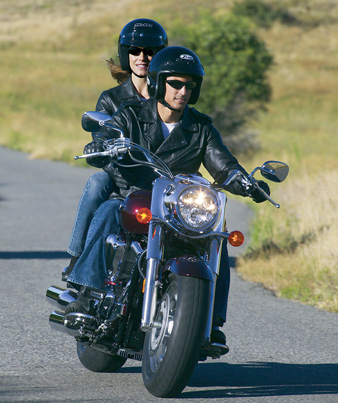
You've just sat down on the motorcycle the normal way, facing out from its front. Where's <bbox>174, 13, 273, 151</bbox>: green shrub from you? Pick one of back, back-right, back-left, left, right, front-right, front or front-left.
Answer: back-left

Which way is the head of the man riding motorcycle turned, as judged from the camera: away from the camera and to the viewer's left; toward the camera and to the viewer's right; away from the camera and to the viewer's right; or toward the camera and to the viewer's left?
toward the camera and to the viewer's right

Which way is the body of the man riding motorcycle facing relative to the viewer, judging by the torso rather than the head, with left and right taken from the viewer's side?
facing the viewer and to the right of the viewer

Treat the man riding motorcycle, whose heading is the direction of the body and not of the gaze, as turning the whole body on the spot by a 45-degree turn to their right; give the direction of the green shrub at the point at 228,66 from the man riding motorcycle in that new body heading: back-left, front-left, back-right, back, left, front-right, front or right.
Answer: back
